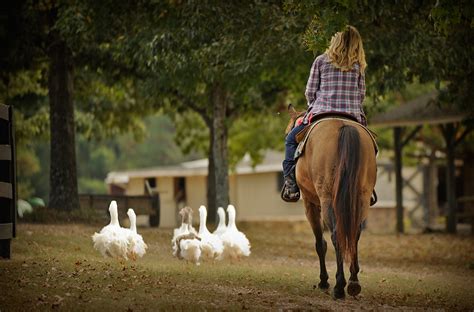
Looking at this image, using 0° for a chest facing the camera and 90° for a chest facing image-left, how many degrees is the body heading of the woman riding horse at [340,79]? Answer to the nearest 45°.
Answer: approximately 180°

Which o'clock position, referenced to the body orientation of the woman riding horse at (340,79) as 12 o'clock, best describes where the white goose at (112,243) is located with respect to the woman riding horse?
The white goose is roughly at 10 o'clock from the woman riding horse.

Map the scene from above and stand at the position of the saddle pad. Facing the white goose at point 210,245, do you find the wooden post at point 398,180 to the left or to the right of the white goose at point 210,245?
right

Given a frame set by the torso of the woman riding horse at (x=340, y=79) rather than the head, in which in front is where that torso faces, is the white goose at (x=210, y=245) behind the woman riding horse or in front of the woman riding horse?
in front

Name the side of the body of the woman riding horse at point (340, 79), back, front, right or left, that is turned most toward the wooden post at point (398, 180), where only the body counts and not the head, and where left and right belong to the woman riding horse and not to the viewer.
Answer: front

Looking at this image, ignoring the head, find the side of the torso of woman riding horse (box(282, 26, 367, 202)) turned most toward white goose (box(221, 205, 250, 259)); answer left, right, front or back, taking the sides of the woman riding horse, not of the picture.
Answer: front

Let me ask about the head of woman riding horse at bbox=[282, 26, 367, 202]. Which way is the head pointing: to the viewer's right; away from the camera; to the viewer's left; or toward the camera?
away from the camera
